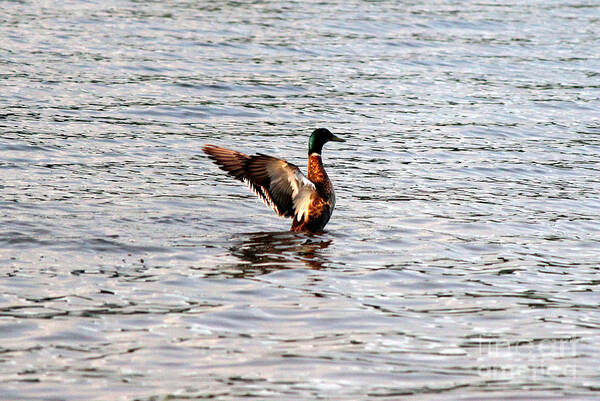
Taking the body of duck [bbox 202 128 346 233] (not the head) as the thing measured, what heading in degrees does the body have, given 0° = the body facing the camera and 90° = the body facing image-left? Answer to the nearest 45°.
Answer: approximately 270°
